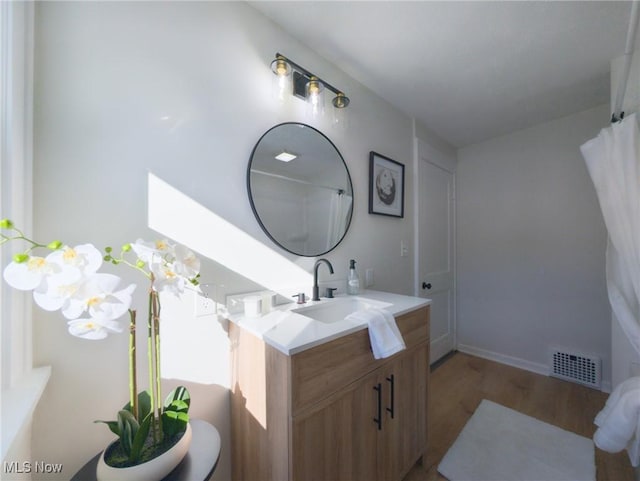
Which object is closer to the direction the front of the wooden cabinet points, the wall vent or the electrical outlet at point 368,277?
the wall vent

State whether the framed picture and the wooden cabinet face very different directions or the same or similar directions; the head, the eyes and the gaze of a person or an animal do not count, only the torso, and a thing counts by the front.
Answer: same or similar directions

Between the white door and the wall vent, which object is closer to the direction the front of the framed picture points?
the wall vent

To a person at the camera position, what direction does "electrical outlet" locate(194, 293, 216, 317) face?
facing the viewer and to the right of the viewer

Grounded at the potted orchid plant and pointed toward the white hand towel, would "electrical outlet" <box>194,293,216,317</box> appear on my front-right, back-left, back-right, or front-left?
front-left

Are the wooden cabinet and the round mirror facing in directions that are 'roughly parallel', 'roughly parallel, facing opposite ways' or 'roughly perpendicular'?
roughly parallel

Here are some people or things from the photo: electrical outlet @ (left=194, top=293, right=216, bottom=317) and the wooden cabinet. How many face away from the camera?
0

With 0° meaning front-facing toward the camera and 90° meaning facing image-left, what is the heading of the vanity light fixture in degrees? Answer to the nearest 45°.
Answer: approximately 315°

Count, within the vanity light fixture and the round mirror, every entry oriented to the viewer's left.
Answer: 0

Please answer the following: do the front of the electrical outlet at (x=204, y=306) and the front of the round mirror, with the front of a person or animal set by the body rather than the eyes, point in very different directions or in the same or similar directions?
same or similar directions

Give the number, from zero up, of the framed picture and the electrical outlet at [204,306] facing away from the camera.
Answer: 0

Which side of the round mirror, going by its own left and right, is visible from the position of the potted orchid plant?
right
